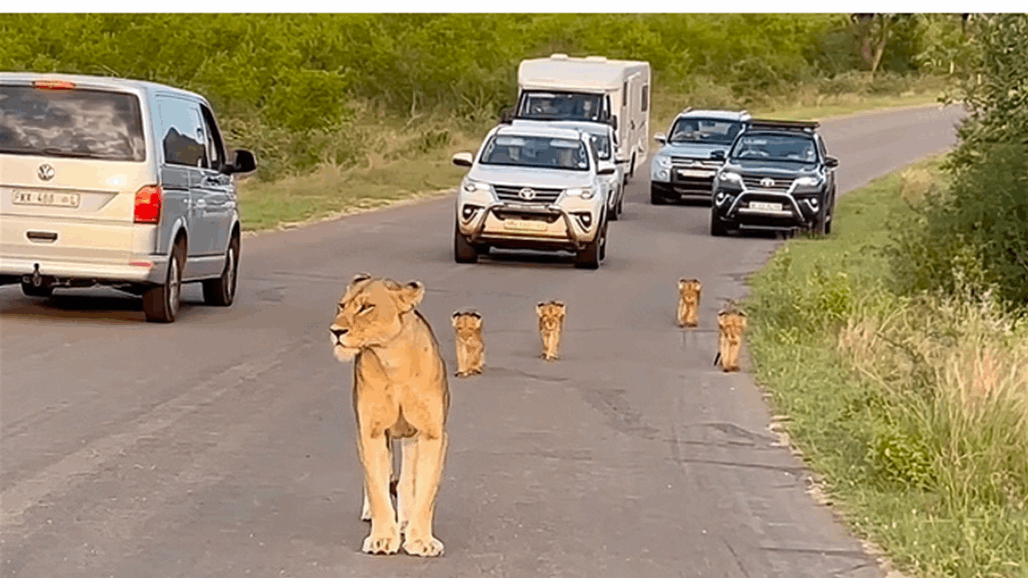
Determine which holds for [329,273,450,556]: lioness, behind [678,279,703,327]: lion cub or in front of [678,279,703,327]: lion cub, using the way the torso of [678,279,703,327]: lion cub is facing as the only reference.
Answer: in front

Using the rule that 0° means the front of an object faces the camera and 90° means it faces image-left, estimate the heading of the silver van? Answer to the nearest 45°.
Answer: approximately 180°

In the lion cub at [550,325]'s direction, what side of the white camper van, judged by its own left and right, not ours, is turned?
front

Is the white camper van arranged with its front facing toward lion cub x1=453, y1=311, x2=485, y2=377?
yes

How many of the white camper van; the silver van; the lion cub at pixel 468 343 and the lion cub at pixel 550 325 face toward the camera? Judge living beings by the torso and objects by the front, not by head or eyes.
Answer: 3

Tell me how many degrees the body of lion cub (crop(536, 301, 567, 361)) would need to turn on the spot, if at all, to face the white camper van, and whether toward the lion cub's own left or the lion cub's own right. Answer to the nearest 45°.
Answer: approximately 180°

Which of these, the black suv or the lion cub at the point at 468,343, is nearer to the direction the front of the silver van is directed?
the black suv

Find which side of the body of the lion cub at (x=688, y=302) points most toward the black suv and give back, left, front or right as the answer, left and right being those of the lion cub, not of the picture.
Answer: back

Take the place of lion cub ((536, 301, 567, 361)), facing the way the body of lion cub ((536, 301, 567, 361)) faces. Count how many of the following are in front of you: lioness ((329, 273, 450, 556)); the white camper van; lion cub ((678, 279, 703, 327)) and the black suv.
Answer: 1
